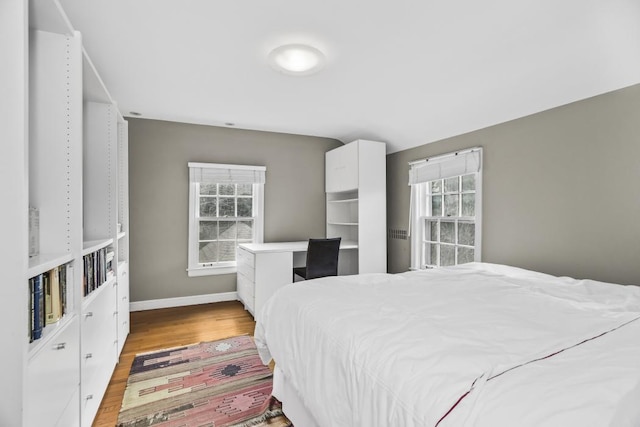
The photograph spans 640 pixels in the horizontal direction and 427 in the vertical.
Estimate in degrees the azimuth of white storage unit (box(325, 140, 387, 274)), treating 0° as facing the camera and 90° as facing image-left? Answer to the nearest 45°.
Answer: approximately 45°

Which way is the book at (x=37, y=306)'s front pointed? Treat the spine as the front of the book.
to the viewer's right

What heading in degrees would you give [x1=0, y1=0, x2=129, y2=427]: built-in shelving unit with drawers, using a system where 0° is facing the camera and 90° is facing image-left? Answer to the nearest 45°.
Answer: approximately 270°

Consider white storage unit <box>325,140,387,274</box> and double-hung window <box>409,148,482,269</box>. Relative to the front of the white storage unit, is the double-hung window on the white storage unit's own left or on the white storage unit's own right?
on the white storage unit's own left

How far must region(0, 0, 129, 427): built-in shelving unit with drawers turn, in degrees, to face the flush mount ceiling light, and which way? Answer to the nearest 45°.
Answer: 0° — it already faces it

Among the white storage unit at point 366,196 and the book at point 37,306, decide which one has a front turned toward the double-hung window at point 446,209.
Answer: the book

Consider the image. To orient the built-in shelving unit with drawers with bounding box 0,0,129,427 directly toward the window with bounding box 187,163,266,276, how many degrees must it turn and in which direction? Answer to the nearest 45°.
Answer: approximately 45° to its left

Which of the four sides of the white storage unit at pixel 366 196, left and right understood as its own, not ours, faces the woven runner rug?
front

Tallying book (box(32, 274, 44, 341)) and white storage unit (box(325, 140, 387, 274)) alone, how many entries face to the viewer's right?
1

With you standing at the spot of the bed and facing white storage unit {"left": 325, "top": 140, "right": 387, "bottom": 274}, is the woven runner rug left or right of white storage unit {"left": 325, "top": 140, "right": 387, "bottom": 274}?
left

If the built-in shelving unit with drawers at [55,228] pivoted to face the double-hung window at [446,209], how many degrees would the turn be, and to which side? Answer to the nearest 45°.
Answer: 0° — it already faces it
